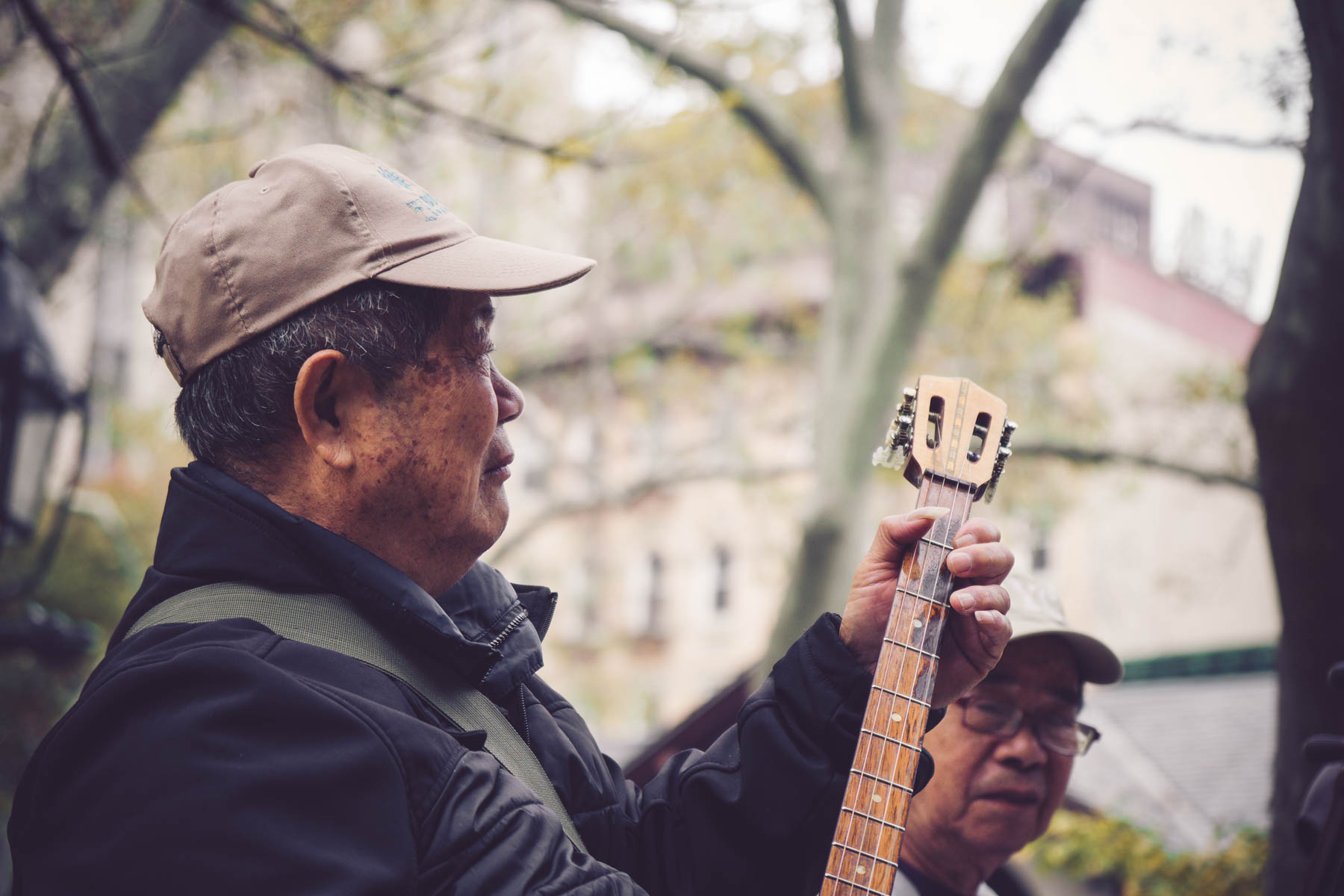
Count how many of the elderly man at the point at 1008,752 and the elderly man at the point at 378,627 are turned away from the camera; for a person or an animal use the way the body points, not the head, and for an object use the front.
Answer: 0

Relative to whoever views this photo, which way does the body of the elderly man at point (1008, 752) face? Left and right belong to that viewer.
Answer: facing the viewer and to the right of the viewer

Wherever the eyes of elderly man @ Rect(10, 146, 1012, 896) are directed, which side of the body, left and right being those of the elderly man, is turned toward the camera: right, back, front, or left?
right

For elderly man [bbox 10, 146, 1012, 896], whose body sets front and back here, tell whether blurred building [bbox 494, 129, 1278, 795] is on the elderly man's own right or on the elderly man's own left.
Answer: on the elderly man's own left

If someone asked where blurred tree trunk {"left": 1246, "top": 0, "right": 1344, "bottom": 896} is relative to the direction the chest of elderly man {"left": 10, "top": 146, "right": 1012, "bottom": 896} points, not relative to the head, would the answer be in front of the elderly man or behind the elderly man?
in front

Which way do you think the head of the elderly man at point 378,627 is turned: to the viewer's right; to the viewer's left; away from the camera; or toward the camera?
to the viewer's right

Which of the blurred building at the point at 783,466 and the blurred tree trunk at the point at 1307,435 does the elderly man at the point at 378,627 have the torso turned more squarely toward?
the blurred tree trunk

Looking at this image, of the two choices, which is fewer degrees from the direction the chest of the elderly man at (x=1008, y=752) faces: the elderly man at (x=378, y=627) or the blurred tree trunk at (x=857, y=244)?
the elderly man

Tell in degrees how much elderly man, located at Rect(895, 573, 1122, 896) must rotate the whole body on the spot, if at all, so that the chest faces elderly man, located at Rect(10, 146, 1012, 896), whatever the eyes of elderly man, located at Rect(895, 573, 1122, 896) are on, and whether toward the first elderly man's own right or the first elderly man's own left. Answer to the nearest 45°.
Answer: approximately 90° to the first elderly man's own right
